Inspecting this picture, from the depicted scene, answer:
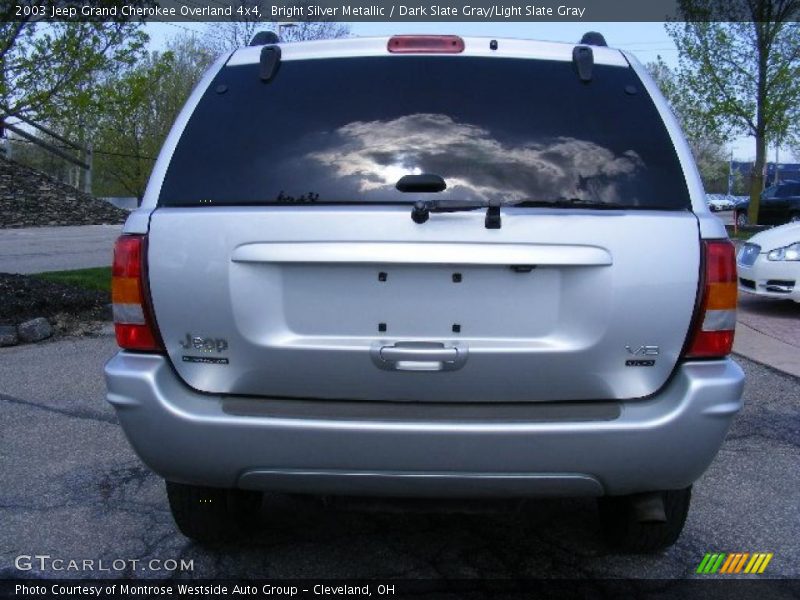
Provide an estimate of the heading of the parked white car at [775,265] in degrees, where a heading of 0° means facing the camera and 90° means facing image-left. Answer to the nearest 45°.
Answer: approximately 45°

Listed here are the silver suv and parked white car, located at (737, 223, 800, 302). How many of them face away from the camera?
1

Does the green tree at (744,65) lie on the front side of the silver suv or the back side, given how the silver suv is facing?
on the front side

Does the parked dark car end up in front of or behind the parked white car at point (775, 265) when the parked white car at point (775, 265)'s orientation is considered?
behind

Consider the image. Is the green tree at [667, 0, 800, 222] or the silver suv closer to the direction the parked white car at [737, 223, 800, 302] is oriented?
the silver suv

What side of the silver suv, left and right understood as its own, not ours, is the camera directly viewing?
back

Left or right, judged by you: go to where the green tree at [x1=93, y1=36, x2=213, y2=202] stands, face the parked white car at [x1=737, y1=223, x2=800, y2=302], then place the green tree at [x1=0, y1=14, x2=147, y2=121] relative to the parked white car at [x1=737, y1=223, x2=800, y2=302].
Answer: right

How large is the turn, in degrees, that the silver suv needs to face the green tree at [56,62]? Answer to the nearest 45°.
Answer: approximately 45° to its left

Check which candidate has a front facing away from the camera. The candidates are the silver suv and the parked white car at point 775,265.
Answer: the silver suv
